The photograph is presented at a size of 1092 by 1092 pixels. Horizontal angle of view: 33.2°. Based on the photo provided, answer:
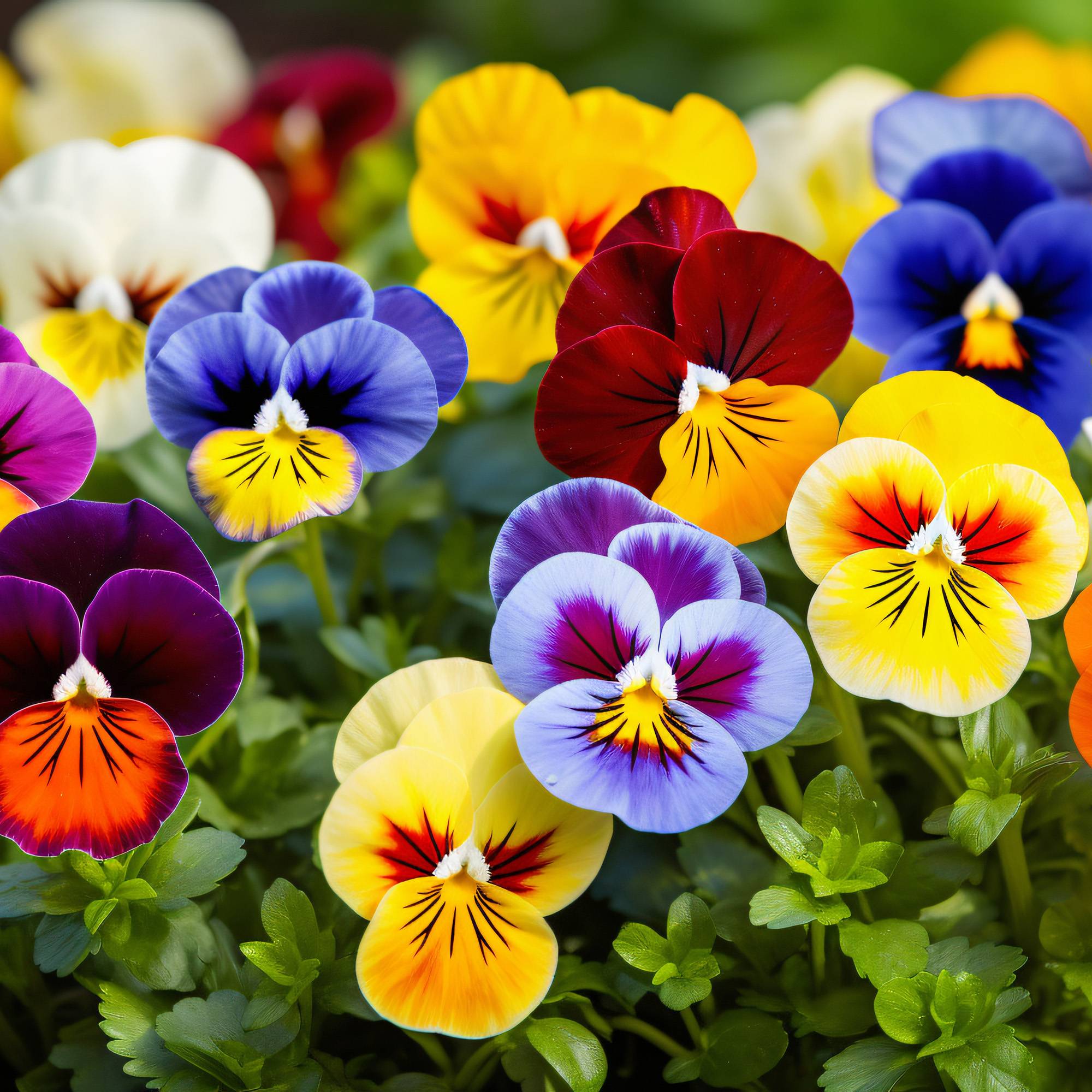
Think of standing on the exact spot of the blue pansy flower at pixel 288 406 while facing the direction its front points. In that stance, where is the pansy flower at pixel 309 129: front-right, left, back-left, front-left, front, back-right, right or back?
back

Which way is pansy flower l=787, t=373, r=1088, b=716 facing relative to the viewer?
toward the camera

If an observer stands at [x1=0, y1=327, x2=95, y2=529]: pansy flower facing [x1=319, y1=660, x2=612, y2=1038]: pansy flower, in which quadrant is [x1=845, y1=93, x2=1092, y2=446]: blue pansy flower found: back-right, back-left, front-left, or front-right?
front-left

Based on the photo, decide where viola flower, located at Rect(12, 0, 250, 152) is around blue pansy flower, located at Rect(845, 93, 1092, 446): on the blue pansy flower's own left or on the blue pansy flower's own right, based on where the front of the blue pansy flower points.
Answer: on the blue pansy flower's own right

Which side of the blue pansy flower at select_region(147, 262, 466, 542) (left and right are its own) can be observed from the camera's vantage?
front

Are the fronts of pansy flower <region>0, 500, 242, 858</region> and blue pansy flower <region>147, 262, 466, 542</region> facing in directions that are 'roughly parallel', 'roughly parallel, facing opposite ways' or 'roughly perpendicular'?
roughly parallel

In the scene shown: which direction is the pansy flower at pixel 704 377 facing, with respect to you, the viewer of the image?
facing the viewer

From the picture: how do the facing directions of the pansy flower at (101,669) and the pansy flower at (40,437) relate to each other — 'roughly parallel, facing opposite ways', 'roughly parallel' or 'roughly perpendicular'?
roughly parallel

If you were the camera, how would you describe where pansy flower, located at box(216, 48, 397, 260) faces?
facing the viewer and to the left of the viewer
